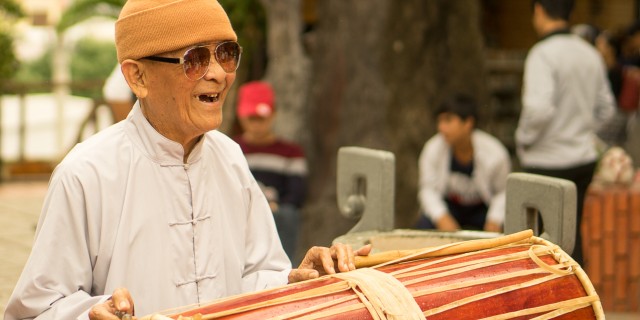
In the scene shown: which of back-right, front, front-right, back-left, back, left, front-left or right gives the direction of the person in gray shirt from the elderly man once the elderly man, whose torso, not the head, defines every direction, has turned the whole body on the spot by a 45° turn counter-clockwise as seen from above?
front-left

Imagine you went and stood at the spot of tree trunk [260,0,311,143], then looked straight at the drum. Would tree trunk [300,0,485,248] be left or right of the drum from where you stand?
left

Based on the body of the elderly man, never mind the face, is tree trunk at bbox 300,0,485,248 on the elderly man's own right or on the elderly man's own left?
on the elderly man's own left

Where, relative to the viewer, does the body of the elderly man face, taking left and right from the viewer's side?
facing the viewer and to the right of the viewer

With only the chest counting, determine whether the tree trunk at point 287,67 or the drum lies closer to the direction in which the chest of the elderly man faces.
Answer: the drum

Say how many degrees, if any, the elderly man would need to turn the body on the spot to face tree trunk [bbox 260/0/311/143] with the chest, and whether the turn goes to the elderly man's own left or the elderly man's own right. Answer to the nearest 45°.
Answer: approximately 135° to the elderly man's own left

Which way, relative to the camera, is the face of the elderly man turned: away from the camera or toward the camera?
toward the camera
